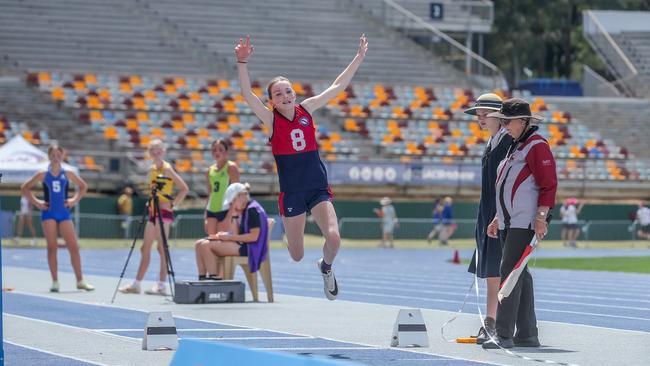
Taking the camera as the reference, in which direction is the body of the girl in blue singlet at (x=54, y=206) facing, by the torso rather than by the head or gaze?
toward the camera

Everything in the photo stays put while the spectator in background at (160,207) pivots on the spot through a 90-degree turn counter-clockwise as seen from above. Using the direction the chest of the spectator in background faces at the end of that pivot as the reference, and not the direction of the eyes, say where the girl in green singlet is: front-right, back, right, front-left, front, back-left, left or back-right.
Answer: front

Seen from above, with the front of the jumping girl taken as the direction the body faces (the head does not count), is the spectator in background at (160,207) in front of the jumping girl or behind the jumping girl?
behind

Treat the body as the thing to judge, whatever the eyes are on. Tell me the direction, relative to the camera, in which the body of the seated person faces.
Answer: to the viewer's left

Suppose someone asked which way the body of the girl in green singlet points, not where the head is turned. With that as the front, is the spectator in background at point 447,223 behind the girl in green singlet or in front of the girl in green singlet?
behind

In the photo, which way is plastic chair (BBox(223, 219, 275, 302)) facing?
to the viewer's left

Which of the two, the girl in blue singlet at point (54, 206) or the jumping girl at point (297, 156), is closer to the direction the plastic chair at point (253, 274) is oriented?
the girl in blue singlet

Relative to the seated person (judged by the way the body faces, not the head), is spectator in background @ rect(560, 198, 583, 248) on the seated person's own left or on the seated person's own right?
on the seated person's own right

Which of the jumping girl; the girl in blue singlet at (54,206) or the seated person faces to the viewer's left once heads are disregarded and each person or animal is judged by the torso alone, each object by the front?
the seated person

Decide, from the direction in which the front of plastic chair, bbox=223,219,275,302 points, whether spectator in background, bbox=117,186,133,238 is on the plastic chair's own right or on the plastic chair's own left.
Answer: on the plastic chair's own right
